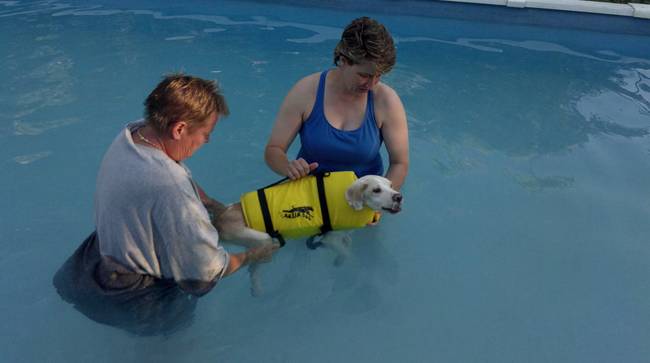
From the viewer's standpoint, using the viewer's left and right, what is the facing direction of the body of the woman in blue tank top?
facing the viewer

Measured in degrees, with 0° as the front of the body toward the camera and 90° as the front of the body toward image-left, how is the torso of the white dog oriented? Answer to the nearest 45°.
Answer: approximately 270°

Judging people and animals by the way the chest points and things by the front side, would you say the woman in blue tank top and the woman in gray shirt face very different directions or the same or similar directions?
very different directions

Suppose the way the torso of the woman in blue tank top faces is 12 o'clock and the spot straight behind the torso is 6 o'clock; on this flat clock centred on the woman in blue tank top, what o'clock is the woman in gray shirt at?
The woman in gray shirt is roughly at 1 o'clock from the woman in blue tank top.

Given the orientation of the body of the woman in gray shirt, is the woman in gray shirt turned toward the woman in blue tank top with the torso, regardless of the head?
yes

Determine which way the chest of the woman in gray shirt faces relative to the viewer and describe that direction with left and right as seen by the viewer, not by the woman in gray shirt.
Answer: facing away from the viewer and to the right of the viewer

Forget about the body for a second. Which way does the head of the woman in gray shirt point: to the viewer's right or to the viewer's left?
to the viewer's right
